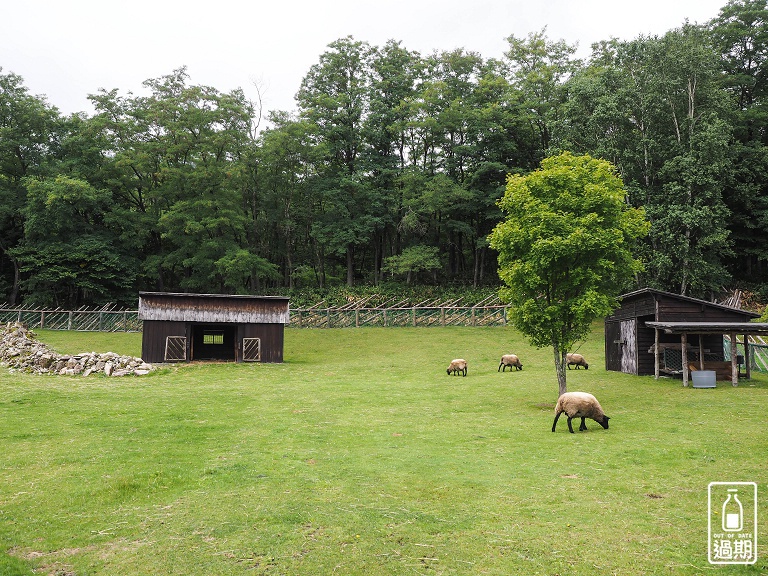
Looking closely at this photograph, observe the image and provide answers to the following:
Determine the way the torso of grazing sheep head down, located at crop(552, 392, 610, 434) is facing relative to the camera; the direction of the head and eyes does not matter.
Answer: to the viewer's right

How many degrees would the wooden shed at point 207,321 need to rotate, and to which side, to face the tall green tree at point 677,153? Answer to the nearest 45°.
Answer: approximately 90° to its left

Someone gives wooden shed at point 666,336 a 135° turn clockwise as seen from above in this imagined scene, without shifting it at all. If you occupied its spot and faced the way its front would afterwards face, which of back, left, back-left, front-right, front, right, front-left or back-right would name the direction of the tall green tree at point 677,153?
front

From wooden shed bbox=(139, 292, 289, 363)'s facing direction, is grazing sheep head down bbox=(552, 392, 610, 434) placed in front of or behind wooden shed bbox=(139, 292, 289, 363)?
in front

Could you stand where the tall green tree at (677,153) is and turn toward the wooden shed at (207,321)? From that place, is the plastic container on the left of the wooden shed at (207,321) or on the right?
left

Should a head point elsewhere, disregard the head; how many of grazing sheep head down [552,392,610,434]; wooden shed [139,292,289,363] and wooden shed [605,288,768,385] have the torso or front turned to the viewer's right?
1

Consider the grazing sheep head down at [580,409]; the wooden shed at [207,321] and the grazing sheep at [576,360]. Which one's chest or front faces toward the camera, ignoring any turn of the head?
the wooden shed

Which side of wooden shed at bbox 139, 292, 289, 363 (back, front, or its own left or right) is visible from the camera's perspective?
front

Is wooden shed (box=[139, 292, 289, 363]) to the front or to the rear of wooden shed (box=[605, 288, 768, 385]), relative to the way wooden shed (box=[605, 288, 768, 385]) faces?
to the front

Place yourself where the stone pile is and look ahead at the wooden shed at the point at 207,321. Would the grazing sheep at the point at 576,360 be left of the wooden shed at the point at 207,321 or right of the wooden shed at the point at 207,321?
right

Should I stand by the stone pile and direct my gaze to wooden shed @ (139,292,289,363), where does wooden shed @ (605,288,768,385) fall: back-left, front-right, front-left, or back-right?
front-right

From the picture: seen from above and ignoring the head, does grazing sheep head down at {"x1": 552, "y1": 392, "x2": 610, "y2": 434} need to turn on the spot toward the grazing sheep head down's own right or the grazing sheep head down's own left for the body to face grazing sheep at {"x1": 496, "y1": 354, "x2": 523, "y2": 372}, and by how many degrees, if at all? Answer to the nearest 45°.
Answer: approximately 90° to the grazing sheep head down's own left

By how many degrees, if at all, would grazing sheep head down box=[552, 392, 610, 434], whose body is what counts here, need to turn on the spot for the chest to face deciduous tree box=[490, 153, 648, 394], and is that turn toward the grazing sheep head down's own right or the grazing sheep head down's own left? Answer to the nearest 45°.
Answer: approximately 90° to the grazing sheep head down's own left

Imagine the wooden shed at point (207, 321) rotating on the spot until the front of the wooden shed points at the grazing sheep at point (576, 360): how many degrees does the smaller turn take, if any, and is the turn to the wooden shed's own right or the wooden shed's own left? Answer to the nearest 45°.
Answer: approximately 45° to the wooden shed's own left
